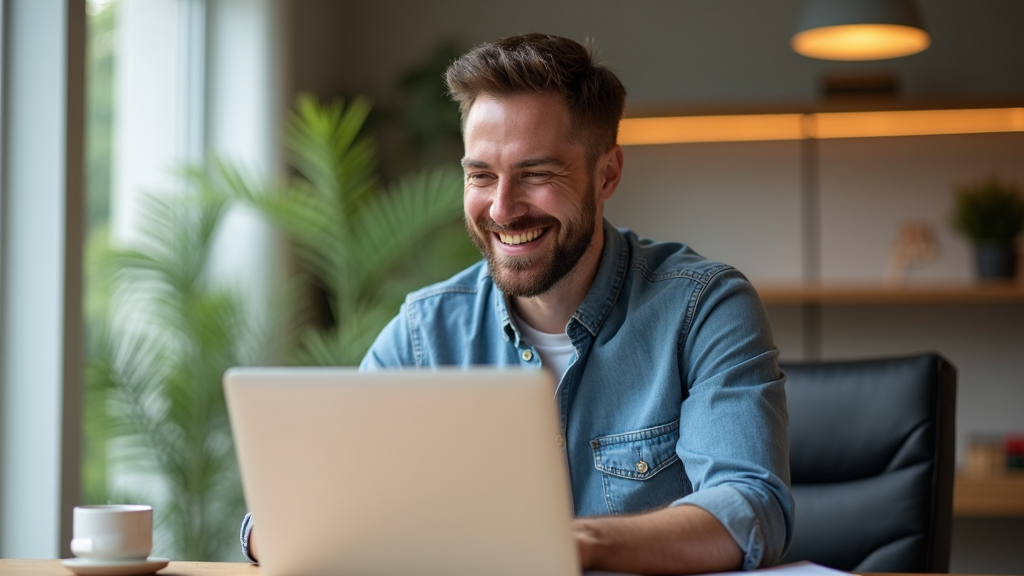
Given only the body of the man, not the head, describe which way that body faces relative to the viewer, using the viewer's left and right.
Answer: facing the viewer and to the left of the viewer

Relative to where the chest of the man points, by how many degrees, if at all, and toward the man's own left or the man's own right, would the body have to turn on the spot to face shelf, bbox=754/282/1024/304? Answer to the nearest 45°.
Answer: approximately 180°

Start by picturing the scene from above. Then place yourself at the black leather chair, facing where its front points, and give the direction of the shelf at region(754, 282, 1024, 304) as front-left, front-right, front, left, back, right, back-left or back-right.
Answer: back-right

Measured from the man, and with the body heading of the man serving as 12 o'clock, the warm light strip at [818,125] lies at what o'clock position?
The warm light strip is roughly at 5 o'clock from the man.

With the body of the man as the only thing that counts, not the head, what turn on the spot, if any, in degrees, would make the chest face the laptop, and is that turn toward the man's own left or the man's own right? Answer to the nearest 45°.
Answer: approximately 45° to the man's own left

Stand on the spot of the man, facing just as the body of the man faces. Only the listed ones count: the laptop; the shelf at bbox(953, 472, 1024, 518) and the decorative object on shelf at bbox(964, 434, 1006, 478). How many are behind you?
2

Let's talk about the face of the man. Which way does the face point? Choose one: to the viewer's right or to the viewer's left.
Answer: to the viewer's left

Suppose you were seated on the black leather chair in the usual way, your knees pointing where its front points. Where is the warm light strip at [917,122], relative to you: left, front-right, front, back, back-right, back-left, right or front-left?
back-right

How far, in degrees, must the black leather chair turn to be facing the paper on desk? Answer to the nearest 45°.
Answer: approximately 45° to its left

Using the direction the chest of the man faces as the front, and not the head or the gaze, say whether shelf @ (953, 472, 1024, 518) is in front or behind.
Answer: behind

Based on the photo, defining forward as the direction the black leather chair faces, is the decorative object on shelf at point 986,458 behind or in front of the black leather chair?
behind

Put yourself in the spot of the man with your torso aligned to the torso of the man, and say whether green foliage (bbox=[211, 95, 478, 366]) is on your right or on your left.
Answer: on your right

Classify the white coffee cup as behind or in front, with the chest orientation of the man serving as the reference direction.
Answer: in front

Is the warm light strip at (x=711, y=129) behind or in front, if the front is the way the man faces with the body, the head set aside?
behind

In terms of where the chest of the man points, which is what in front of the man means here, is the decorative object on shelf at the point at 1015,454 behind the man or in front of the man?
behind

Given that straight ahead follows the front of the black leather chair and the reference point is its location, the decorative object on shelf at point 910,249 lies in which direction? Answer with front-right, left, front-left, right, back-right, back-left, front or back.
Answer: back-right
